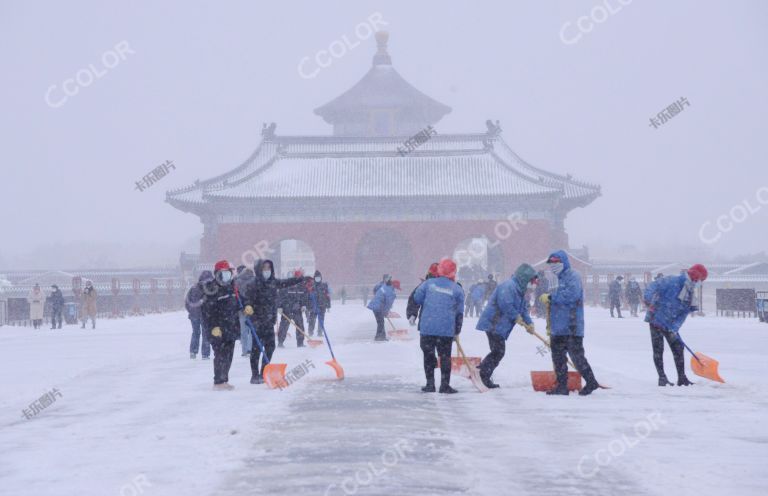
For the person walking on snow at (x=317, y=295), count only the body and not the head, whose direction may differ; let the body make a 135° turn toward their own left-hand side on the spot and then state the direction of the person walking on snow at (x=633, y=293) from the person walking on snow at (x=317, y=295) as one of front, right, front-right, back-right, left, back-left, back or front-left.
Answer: front

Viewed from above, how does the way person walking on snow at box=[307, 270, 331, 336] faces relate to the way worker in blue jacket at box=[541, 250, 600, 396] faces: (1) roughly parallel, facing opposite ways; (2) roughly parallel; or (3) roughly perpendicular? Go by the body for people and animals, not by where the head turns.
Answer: roughly perpendicular

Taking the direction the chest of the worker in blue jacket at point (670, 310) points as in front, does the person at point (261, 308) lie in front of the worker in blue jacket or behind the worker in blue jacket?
behind

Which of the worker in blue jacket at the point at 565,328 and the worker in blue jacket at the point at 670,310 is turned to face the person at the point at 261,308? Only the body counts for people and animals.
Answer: the worker in blue jacket at the point at 565,328

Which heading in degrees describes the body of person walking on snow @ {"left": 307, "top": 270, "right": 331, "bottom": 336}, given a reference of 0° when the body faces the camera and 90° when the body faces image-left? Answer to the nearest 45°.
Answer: approximately 0°

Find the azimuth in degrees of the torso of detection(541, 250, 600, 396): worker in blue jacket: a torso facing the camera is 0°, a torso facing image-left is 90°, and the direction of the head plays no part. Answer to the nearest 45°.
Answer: approximately 90°

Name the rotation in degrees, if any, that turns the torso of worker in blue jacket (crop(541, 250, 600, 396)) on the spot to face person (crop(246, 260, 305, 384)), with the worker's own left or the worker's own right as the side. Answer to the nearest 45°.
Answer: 0° — they already face them

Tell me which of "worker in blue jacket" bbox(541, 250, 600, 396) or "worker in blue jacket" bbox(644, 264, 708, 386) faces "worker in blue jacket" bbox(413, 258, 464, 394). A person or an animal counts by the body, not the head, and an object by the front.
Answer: "worker in blue jacket" bbox(541, 250, 600, 396)

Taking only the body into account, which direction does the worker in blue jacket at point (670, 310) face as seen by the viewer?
to the viewer's right

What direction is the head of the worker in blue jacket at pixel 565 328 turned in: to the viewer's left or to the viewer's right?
to the viewer's left

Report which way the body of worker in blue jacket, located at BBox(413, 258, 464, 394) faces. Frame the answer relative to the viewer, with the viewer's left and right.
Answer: facing away from the viewer

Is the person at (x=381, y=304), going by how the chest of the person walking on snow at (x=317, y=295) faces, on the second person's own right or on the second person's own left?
on the second person's own left
